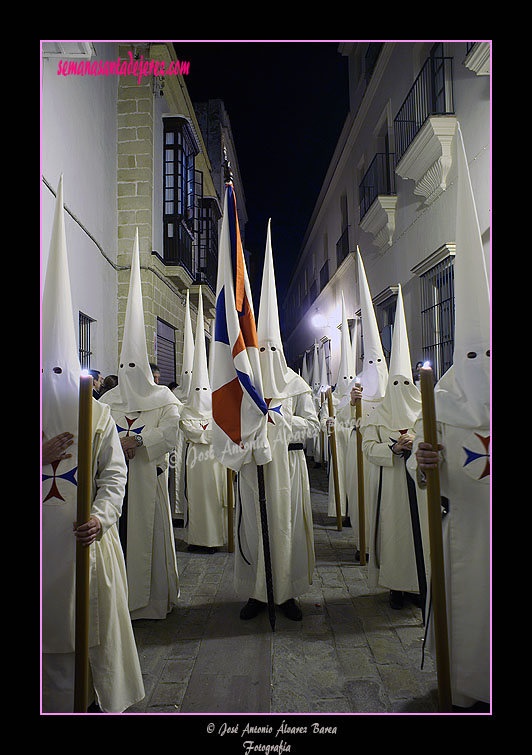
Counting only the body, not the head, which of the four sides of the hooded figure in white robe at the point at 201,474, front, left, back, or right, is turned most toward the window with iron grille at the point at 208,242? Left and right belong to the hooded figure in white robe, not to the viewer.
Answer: back

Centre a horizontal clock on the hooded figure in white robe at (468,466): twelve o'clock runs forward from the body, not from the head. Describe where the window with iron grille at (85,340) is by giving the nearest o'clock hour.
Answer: The window with iron grille is roughly at 4 o'clock from the hooded figure in white robe.

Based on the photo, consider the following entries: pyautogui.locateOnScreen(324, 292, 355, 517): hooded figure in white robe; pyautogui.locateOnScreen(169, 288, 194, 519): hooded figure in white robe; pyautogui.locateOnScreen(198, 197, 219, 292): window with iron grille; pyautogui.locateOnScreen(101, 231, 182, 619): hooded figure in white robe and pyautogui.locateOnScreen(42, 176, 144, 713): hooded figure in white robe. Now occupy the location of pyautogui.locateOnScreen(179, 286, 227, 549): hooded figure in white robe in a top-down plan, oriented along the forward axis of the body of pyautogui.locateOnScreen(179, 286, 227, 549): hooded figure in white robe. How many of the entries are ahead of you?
2

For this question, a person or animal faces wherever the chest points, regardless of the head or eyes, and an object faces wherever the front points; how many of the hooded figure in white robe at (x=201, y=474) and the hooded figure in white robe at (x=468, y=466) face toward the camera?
2

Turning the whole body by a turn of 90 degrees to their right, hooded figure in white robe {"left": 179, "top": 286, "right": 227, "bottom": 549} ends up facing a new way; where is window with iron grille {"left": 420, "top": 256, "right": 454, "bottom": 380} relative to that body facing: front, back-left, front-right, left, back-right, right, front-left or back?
back

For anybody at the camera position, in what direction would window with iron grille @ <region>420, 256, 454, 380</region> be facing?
facing the viewer and to the left of the viewer

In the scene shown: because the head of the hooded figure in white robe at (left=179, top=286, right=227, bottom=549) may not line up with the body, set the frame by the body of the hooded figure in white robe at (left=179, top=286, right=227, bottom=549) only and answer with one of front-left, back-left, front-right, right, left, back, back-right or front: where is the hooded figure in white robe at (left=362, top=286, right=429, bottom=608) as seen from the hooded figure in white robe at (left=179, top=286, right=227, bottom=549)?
front-left

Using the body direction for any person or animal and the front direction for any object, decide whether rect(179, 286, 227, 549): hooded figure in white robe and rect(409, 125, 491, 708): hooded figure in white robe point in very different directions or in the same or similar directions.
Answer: same or similar directions

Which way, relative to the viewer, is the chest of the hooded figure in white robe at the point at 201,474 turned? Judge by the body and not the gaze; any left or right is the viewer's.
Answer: facing the viewer

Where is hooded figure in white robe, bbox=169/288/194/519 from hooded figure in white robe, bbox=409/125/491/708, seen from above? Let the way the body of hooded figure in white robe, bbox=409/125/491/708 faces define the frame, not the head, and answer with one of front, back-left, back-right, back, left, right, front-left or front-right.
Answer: back-right

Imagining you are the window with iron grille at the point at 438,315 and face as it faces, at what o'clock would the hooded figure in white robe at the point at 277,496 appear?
The hooded figure in white robe is roughly at 11 o'clock from the window with iron grille.

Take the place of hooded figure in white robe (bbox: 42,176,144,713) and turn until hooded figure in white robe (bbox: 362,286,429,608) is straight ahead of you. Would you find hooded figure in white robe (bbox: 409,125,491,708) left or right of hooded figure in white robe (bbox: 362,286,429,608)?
right

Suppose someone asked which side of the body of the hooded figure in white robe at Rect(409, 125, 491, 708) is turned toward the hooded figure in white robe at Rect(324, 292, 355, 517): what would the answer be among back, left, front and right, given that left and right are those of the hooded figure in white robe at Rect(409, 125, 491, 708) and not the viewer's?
back

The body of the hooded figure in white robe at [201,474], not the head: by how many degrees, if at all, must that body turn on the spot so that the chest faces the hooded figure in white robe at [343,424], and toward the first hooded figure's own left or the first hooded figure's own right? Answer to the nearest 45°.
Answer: approximately 135° to the first hooded figure's own left

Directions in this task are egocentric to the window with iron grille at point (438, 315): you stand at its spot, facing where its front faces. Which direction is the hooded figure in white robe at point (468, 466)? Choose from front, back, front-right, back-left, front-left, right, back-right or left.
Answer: front-left
